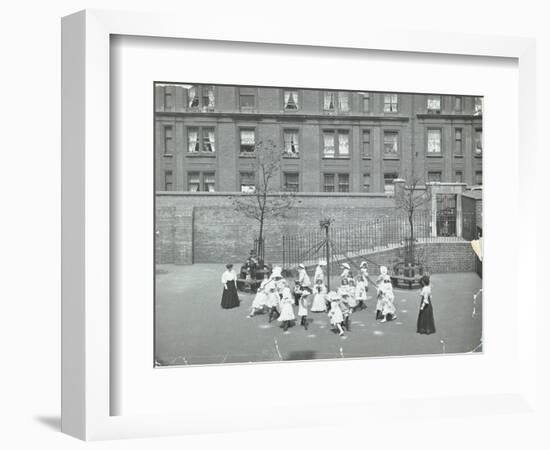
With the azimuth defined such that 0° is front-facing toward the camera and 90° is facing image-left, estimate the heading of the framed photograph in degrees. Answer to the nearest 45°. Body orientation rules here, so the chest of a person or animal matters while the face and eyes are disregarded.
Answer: approximately 315°
